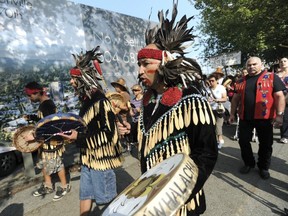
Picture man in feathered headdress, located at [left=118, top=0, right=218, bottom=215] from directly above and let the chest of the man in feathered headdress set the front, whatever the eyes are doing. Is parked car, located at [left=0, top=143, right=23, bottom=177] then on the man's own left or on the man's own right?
on the man's own right

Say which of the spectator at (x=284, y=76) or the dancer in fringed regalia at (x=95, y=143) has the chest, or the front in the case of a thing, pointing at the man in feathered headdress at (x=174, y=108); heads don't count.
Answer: the spectator

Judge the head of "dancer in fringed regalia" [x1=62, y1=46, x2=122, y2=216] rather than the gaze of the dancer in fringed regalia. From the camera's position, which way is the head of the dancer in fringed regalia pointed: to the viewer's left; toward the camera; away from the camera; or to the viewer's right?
to the viewer's left

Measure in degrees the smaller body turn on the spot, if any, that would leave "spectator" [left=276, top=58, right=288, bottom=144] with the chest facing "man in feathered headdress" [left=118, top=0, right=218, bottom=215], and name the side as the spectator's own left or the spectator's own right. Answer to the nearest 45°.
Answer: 0° — they already face them

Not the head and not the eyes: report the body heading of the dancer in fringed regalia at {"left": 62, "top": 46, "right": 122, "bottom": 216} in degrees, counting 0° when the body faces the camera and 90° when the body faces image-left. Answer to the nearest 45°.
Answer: approximately 90°

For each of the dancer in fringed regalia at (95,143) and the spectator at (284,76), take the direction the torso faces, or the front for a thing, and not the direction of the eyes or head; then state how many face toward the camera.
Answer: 1

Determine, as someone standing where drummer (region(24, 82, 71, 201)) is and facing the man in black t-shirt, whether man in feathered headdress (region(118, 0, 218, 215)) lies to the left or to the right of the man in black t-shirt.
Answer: right
